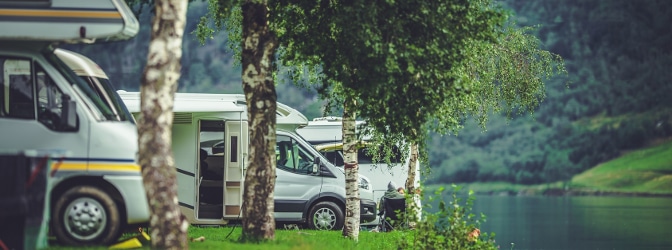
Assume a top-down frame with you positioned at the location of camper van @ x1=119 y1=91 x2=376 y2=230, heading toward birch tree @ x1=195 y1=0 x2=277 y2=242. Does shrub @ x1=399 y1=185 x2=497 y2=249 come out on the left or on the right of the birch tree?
left

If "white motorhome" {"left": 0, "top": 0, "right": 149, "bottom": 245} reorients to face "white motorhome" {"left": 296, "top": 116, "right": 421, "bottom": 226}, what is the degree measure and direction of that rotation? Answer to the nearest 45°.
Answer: approximately 45° to its left

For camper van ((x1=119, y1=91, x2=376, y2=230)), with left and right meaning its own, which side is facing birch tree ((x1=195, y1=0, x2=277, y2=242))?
right

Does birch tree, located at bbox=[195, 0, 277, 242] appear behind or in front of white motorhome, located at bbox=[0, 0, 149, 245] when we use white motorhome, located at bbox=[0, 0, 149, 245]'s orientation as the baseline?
in front

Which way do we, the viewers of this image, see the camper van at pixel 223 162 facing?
facing to the right of the viewer

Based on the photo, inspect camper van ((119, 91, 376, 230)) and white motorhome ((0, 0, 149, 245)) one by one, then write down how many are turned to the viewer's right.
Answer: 2

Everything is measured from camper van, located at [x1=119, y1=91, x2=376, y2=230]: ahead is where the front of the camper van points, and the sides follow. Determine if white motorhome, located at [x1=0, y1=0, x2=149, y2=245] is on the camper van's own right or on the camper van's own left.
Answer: on the camper van's own right

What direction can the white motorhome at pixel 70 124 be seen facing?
to the viewer's right
